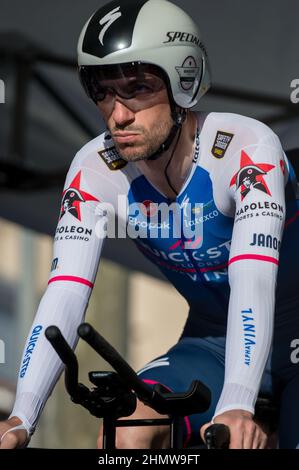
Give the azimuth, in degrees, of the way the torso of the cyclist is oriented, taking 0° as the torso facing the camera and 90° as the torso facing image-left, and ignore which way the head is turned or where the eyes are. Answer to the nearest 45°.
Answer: approximately 45°

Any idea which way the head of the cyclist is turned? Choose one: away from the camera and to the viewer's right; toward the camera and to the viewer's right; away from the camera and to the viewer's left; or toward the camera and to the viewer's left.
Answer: toward the camera and to the viewer's left
